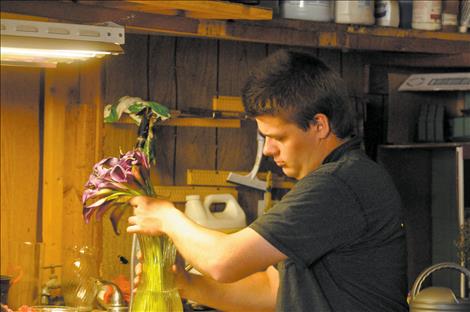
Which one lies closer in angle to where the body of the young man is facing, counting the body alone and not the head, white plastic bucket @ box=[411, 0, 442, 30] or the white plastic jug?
the white plastic jug

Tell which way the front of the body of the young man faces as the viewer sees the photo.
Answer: to the viewer's left

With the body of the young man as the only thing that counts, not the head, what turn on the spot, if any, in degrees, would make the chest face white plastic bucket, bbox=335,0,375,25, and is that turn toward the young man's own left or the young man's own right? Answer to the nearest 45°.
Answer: approximately 90° to the young man's own right

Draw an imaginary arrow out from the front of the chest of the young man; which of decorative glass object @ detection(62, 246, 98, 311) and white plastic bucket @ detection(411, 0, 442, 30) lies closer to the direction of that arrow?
the decorative glass object

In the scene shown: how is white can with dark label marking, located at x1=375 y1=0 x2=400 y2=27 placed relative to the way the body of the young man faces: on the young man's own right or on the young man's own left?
on the young man's own right
